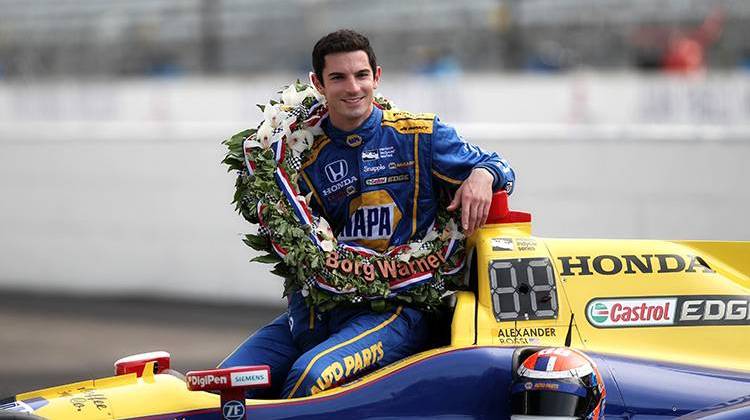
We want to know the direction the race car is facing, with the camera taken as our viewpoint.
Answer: facing to the left of the viewer
